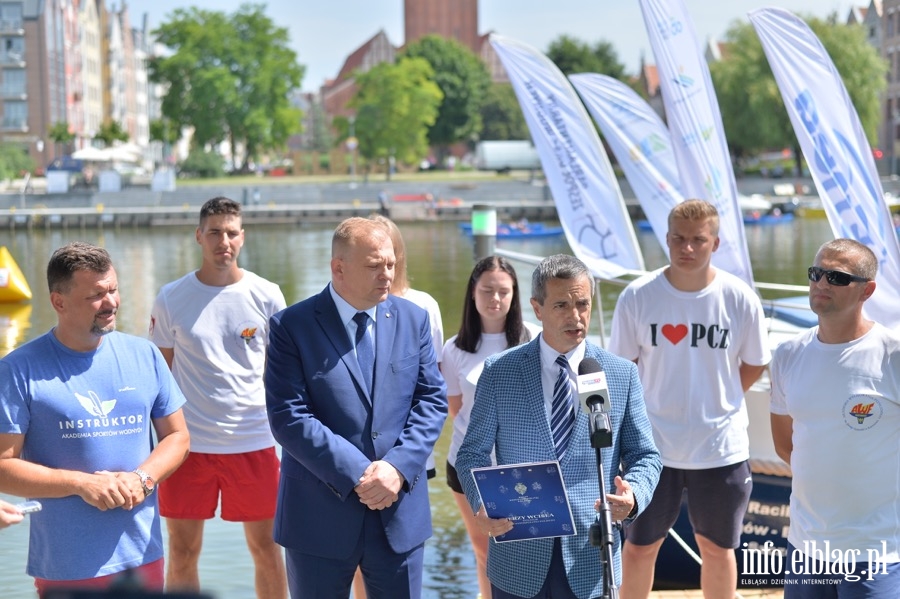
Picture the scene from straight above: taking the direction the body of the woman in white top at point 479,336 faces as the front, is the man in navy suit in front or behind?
in front

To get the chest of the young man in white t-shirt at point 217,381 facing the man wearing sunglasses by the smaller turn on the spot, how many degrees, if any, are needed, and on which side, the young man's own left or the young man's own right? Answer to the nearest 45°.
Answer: approximately 45° to the young man's own left

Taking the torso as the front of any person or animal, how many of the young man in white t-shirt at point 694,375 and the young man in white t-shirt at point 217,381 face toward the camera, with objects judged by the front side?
2

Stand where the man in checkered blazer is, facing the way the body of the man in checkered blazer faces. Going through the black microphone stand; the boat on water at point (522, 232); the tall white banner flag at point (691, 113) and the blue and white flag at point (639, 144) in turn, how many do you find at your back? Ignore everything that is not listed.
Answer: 3

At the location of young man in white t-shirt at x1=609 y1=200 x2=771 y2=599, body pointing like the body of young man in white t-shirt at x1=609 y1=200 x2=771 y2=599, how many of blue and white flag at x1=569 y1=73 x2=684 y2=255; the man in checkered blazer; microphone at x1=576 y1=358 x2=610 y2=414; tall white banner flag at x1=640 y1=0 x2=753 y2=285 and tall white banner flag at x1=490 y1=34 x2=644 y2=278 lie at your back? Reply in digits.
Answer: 3

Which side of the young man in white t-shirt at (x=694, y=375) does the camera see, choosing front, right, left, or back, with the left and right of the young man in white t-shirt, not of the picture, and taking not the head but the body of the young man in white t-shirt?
front

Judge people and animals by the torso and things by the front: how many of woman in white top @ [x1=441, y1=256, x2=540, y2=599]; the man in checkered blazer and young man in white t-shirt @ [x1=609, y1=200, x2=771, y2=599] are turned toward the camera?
3

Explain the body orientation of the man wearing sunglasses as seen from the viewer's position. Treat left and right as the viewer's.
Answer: facing the viewer and to the left of the viewer

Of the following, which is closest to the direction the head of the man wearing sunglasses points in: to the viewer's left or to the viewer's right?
to the viewer's left

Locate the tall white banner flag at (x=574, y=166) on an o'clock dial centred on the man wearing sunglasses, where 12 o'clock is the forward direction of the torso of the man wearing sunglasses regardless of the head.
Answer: The tall white banner flag is roughly at 4 o'clock from the man wearing sunglasses.

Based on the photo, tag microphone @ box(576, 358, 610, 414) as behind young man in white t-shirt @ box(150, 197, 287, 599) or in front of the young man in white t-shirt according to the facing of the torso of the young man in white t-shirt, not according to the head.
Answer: in front
